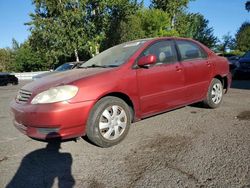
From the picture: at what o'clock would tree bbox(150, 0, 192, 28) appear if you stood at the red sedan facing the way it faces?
The tree is roughly at 5 o'clock from the red sedan.

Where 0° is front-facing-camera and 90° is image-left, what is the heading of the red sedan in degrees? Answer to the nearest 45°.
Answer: approximately 45°

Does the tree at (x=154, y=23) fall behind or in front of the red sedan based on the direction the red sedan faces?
behind

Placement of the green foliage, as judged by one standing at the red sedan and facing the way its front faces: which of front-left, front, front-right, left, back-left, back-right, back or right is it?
back-right

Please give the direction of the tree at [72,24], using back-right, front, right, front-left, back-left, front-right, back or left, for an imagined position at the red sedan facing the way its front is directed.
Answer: back-right
